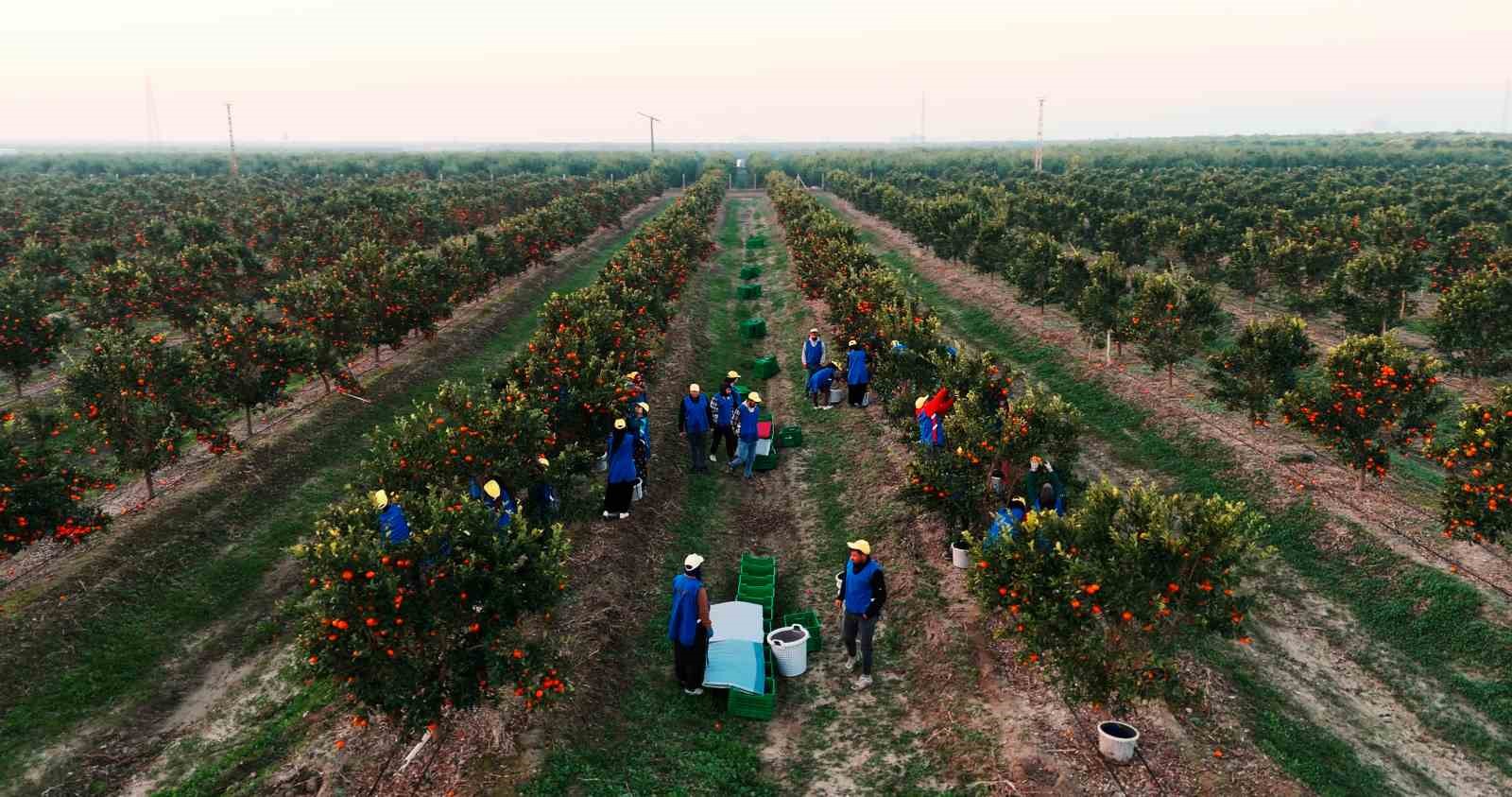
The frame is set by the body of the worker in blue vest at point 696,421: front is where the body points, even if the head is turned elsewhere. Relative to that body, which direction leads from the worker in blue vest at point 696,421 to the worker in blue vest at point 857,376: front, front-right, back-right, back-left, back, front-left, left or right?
back-left

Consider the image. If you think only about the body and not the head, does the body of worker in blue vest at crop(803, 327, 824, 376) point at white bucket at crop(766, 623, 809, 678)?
yes

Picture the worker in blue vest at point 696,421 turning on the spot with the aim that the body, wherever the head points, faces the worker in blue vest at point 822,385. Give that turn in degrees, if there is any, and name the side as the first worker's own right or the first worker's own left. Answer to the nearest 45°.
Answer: approximately 135° to the first worker's own left

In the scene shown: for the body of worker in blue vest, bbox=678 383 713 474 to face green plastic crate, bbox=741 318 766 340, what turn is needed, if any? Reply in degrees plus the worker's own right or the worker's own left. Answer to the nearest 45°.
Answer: approximately 180°

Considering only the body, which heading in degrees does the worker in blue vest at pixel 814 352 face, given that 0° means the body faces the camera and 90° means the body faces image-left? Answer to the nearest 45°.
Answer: approximately 0°
